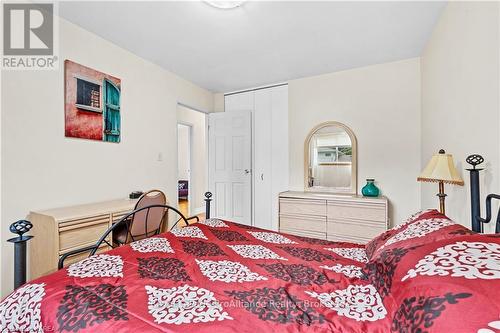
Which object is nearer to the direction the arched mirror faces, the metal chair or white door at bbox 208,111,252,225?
the metal chair

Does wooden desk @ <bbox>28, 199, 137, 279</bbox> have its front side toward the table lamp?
yes

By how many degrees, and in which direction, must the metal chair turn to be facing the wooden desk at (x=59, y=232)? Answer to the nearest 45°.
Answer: approximately 45° to its left

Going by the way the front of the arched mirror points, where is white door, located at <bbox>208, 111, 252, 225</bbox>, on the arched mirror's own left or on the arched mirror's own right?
on the arched mirror's own right

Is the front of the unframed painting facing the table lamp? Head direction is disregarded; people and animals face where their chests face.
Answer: yes

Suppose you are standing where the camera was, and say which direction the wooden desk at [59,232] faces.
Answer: facing the viewer and to the right of the viewer

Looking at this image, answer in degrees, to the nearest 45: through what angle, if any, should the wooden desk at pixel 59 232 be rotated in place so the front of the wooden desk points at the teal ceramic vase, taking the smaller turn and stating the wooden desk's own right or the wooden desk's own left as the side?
approximately 45° to the wooden desk's own left
